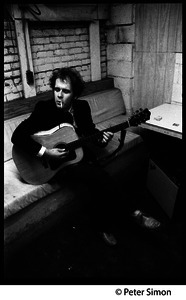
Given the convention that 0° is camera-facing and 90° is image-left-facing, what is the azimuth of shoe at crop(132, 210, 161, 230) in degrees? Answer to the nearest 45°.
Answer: approximately 315°

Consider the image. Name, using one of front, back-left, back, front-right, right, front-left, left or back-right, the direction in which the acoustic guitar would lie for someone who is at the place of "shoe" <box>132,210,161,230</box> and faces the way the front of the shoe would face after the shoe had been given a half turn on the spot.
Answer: front-left
